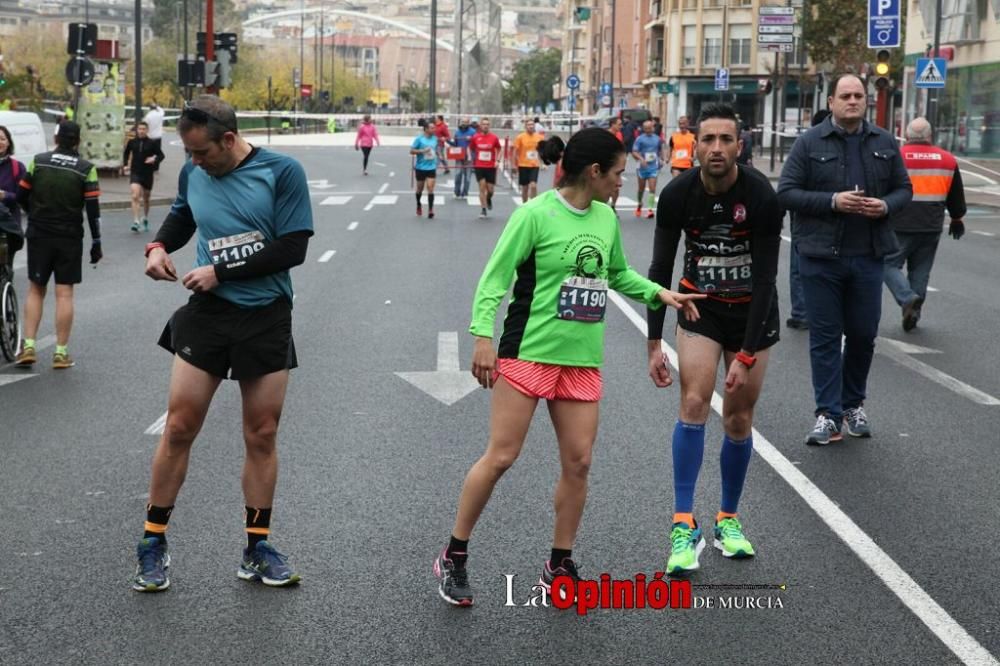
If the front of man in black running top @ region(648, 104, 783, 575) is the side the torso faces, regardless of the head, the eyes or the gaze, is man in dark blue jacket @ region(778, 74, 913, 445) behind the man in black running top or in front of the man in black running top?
behind

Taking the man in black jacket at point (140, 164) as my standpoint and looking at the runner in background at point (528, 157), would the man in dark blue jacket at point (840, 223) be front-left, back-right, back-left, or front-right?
back-right

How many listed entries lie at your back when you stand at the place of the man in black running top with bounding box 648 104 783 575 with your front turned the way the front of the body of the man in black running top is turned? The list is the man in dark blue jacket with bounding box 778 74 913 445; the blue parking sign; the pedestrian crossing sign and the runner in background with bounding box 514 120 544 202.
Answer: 4

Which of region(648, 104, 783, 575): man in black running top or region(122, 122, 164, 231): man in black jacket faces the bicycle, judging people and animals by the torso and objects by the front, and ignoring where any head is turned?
the man in black jacket

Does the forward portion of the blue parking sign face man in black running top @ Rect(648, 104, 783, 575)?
yes

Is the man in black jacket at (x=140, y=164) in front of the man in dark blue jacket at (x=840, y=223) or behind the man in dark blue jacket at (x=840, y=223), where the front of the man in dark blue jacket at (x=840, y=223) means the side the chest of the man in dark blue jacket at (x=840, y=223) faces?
behind

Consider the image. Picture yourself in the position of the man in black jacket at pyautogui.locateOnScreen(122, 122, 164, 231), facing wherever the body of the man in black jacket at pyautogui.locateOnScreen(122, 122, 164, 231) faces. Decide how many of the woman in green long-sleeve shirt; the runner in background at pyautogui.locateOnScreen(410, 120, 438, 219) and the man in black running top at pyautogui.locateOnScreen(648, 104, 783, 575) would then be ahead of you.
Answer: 2

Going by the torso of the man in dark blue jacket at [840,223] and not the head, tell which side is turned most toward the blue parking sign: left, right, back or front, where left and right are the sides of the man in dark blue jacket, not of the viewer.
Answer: back

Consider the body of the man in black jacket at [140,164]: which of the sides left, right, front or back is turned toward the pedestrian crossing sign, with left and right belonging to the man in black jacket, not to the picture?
left

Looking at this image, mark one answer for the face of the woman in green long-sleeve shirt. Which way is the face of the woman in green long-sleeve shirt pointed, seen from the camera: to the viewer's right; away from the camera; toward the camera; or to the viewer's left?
to the viewer's right

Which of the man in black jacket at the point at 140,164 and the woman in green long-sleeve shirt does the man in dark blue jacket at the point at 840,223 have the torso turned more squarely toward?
the woman in green long-sleeve shirt
